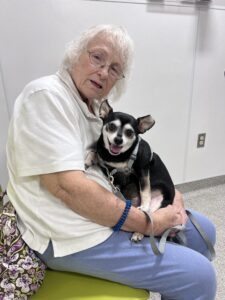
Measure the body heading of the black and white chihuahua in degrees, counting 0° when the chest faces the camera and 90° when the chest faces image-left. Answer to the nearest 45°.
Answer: approximately 45°

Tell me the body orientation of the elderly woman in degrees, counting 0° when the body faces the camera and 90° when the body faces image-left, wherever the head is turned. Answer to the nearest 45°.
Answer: approximately 270°
